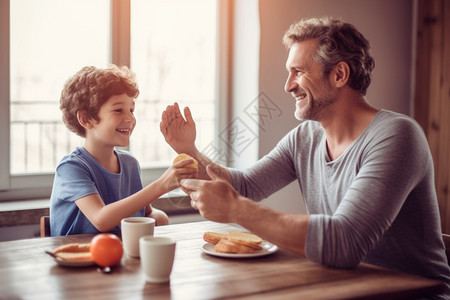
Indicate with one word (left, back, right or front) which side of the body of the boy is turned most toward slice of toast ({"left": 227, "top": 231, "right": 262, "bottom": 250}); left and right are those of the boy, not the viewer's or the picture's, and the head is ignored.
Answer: front

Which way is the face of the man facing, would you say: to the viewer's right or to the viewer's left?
to the viewer's left

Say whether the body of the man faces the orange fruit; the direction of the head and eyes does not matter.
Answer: yes

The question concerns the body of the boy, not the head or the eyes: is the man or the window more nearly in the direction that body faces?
the man

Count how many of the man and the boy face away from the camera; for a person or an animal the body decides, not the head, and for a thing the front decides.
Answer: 0

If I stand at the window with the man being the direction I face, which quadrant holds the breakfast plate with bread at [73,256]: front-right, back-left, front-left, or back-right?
front-right

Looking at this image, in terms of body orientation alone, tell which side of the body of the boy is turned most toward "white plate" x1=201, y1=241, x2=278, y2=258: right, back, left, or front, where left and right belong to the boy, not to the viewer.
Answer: front

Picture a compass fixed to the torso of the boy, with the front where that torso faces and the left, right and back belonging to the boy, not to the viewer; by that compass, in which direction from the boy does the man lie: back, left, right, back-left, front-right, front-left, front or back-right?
front

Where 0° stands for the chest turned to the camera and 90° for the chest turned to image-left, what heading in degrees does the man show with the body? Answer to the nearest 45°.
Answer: approximately 45°

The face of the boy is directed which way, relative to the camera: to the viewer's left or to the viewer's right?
to the viewer's right
